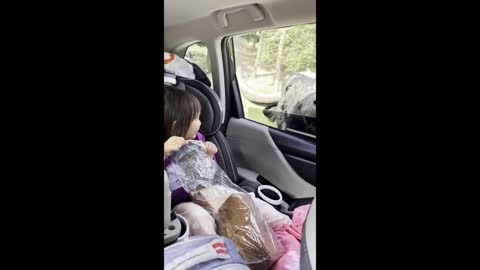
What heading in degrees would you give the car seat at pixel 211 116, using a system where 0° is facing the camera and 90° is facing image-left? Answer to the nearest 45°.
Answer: approximately 315°
